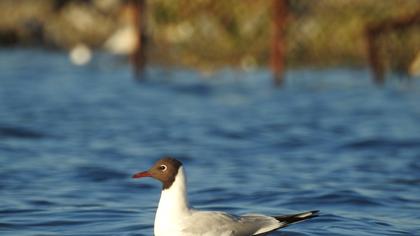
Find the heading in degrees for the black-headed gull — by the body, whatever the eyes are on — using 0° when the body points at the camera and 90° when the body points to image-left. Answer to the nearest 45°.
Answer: approximately 90°

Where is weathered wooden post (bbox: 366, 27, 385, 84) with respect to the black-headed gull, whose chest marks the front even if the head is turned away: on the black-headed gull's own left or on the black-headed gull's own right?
on the black-headed gull's own right
